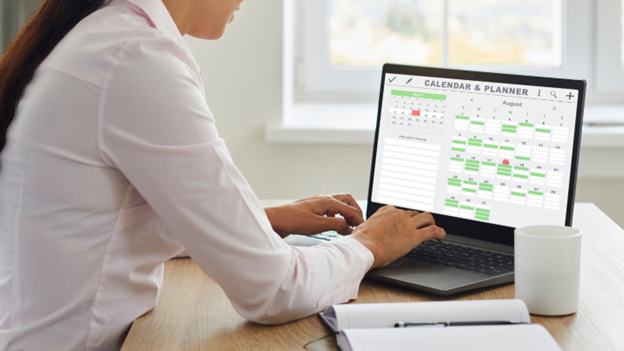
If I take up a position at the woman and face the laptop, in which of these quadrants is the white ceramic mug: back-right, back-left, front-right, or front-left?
front-right

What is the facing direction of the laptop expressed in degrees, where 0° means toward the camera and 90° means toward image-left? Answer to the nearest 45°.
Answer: approximately 45°
